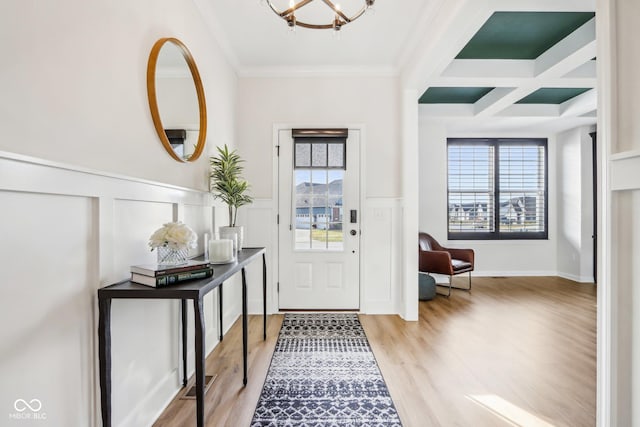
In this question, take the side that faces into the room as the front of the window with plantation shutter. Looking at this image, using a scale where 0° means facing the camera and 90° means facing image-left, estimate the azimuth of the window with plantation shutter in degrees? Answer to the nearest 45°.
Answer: approximately 0°

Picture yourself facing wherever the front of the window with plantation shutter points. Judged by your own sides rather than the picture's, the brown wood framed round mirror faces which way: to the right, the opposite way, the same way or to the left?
to the left

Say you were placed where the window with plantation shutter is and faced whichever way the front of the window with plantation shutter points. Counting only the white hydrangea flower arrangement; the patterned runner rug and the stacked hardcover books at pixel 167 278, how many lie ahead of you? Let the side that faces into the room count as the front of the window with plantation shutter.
3

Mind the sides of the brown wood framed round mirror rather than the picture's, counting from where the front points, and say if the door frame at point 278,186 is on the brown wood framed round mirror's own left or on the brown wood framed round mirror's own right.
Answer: on the brown wood framed round mirror's own left

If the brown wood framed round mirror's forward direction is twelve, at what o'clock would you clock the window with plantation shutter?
The window with plantation shutter is roughly at 10 o'clock from the brown wood framed round mirror.

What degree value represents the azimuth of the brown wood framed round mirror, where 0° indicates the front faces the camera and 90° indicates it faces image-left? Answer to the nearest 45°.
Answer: approximately 315°
